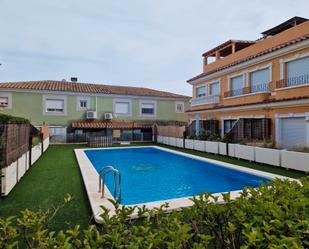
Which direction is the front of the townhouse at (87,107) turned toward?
toward the camera

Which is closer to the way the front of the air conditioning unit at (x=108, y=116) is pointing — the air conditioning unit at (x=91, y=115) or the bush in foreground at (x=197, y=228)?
the bush in foreground

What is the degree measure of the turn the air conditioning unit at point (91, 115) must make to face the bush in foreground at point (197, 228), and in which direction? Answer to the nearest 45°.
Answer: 0° — it already faces it

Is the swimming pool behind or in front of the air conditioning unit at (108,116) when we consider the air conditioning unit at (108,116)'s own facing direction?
in front

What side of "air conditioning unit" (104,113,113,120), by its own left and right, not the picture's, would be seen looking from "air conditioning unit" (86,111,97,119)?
right

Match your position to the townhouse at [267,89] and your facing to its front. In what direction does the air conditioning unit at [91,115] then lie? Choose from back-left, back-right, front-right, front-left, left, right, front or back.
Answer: front-right

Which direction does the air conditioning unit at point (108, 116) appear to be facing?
toward the camera

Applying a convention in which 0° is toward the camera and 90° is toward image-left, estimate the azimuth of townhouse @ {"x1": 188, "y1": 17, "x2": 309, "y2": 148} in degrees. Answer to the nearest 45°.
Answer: approximately 45°

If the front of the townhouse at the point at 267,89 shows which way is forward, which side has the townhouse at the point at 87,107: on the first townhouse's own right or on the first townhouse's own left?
on the first townhouse's own right

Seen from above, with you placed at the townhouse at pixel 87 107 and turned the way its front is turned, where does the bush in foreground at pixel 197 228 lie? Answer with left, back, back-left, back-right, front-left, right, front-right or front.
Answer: front

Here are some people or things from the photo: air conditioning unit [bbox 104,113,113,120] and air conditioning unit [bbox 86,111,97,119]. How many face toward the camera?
2

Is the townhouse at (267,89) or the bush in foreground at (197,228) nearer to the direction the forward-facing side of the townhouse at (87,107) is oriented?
the bush in foreground
